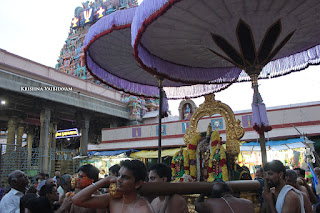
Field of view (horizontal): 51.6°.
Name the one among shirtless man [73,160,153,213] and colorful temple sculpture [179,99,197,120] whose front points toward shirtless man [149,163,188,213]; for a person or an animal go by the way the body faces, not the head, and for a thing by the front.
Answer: the colorful temple sculpture

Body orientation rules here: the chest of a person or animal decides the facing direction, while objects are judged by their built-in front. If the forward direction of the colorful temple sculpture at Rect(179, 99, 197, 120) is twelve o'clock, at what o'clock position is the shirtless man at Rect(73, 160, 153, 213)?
The shirtless man is roughly at 12 o'clock from the colorful temple sculpture.

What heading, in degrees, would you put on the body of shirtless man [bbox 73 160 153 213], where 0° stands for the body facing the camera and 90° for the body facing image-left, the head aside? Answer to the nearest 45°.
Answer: approximately 45°

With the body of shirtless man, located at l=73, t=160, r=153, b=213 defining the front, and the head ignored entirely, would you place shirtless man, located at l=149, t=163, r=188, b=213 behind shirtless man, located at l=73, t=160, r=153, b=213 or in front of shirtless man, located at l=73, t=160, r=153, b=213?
behind
